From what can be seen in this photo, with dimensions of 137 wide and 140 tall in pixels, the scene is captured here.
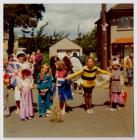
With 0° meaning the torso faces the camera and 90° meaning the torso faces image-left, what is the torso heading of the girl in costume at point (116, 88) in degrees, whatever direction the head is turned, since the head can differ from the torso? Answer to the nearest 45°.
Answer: approximately 0°

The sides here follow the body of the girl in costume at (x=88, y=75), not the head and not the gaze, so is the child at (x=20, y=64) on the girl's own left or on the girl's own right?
on the girl's own right
